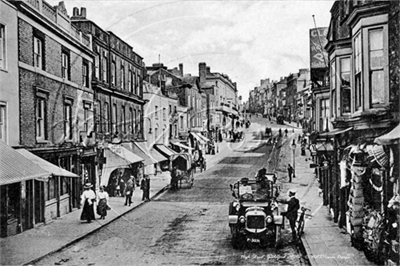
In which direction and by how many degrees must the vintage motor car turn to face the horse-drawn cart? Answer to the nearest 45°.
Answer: approximately 180°

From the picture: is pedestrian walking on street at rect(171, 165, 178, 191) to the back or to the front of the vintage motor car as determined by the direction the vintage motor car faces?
to the back

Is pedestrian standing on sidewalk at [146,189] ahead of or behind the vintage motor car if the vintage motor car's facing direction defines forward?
behind

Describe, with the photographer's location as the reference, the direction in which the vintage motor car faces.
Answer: facing the viewer
